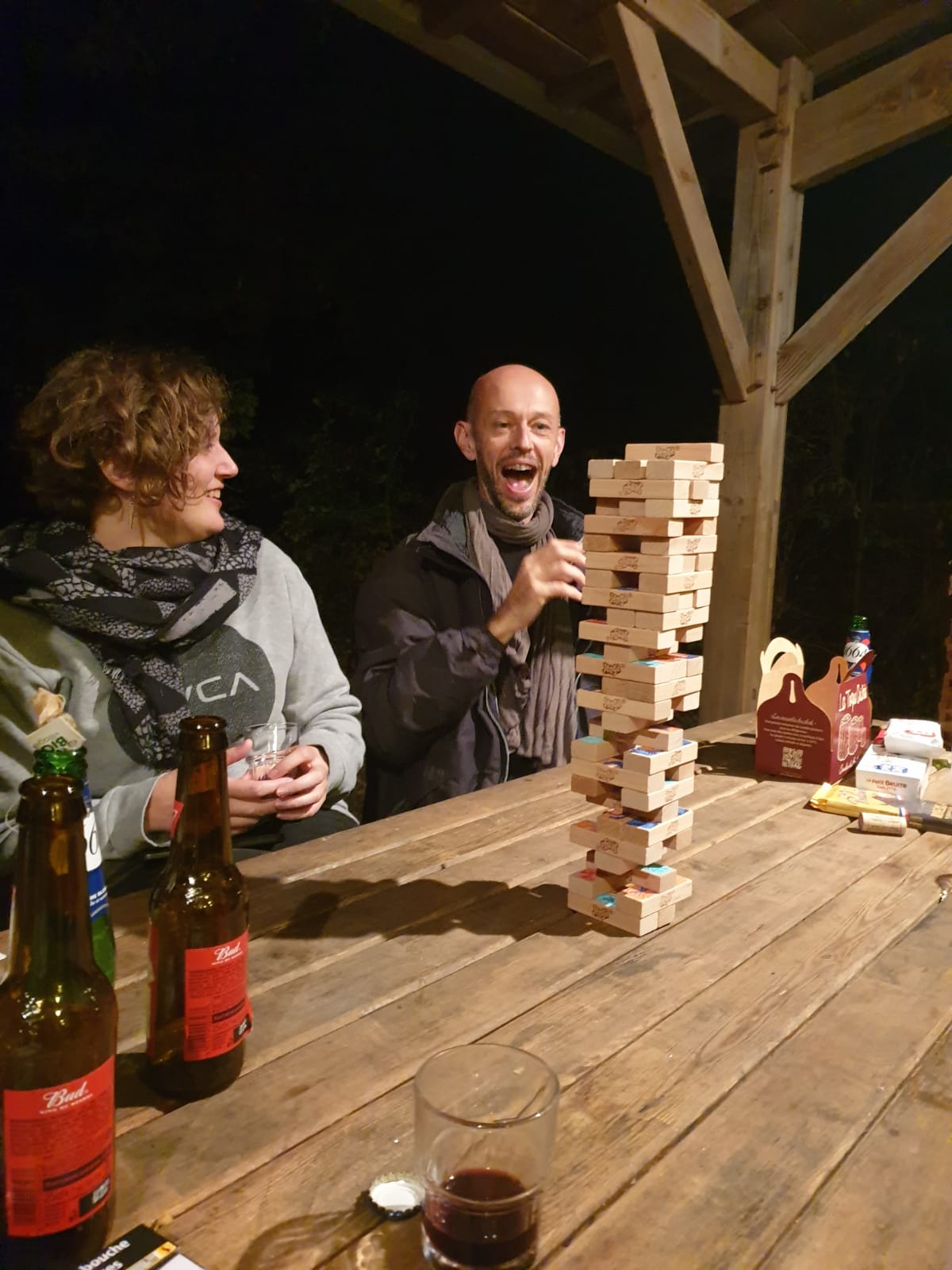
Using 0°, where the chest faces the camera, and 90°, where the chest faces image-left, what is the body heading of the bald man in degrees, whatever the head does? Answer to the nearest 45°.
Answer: approximately 315°

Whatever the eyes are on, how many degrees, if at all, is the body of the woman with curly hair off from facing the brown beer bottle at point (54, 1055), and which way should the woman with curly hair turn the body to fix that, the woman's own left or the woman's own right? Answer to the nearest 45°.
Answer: approximately 45° to the woman's own right

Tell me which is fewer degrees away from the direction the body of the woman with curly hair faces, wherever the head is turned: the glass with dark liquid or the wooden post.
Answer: the glass with dark liquid

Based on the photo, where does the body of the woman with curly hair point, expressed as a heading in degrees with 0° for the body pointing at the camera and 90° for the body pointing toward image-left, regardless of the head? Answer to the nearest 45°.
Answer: approximately 315°

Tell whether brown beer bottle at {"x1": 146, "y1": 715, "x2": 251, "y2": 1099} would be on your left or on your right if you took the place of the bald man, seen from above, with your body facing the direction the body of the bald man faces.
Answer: on your right

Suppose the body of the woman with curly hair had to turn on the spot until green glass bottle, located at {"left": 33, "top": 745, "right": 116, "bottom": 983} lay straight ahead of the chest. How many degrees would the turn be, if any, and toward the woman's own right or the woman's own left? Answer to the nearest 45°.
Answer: approximately 45° to the woman's own right

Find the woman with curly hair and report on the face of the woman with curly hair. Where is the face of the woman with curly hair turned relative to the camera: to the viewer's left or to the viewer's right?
to the viewer's right
